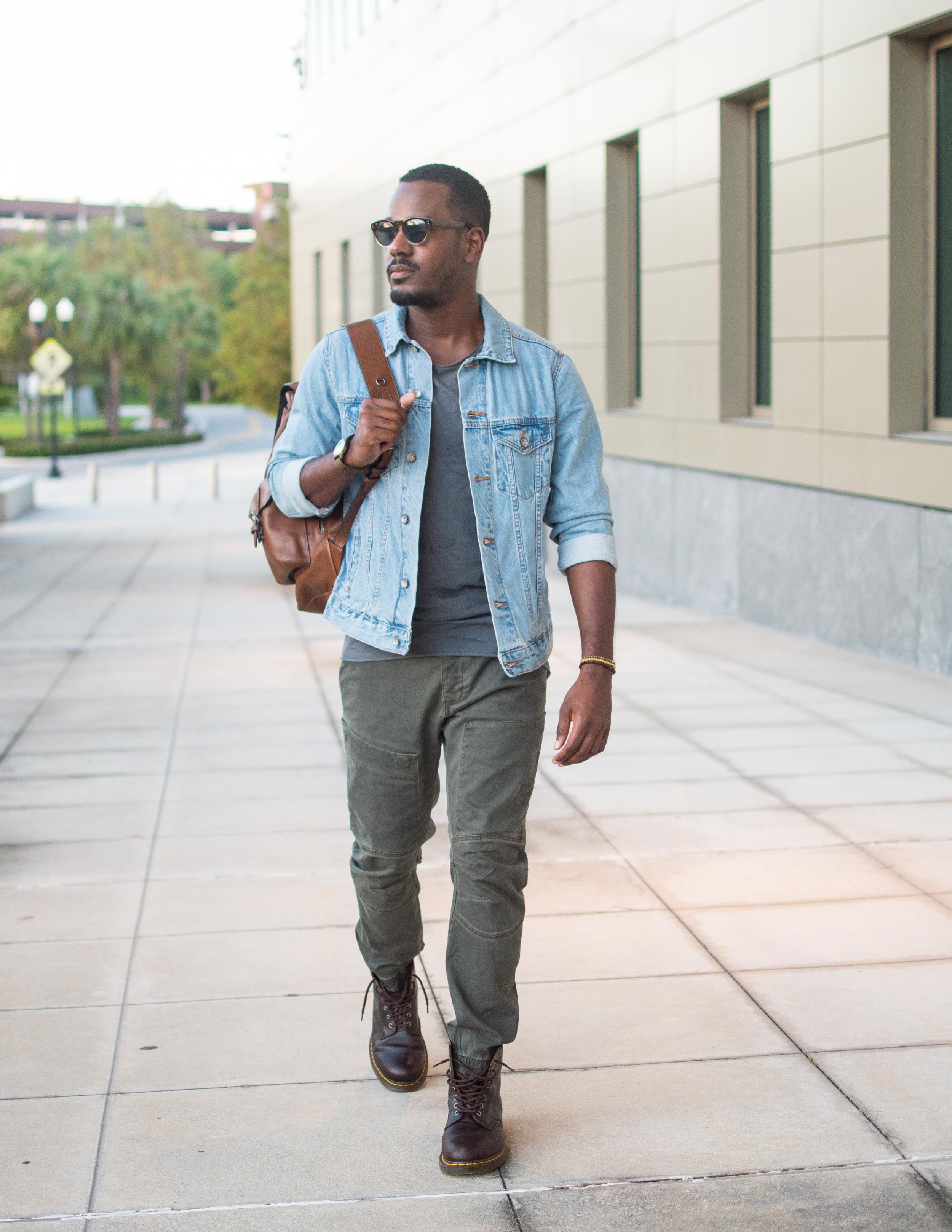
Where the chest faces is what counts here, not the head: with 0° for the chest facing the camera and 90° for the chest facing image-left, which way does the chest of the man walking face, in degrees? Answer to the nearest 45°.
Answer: approximately 0°

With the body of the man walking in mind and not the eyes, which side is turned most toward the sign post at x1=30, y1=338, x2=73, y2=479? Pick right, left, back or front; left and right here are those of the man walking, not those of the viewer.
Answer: back

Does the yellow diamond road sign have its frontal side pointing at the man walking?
yes

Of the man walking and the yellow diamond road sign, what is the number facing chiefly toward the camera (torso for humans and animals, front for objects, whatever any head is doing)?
2
